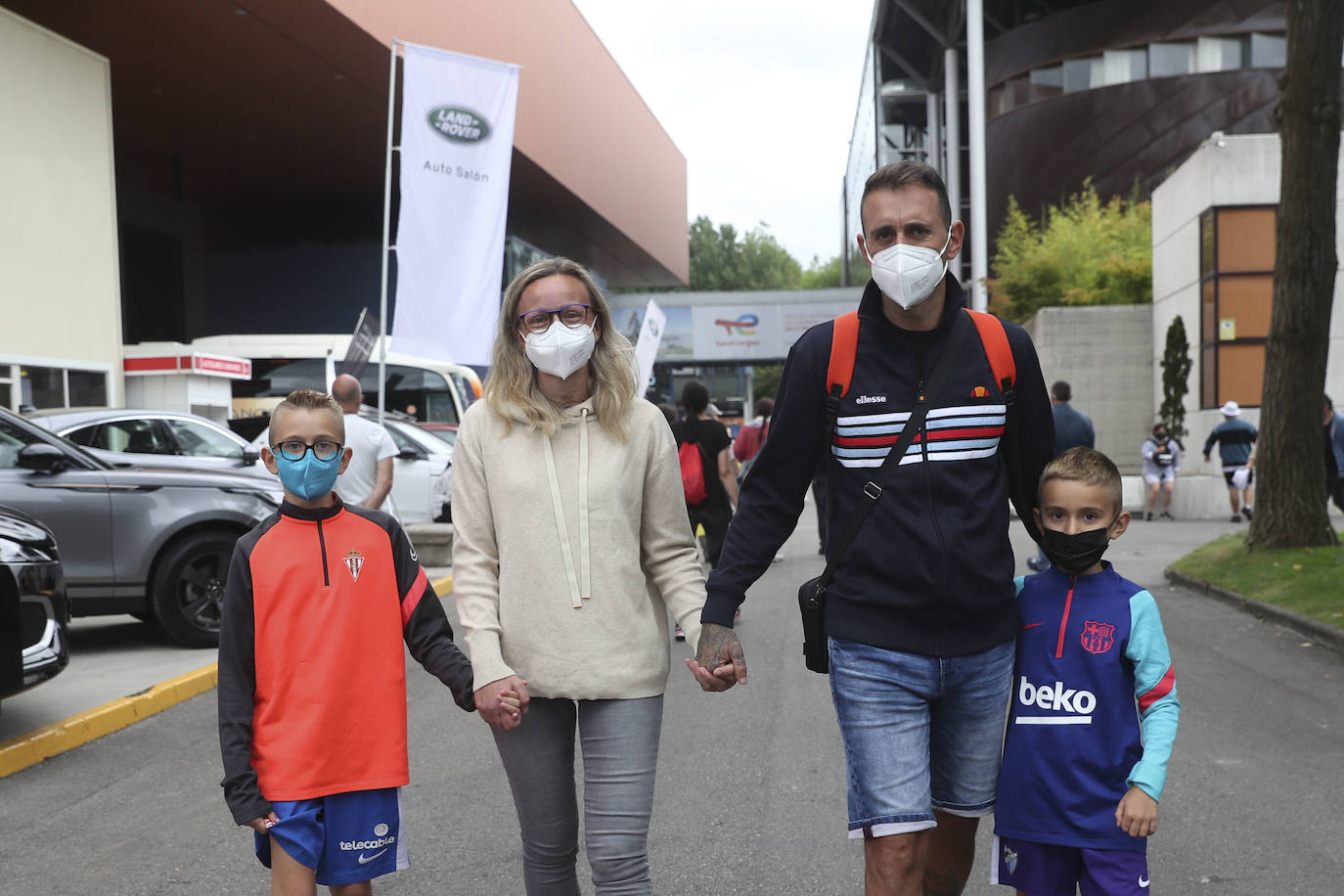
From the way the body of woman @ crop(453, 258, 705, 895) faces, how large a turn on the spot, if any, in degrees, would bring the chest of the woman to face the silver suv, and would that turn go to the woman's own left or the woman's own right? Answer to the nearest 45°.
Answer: approximately 135° to the woman's own right

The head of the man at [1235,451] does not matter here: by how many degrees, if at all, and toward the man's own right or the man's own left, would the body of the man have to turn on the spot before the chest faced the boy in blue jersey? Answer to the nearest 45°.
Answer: approximately 180°

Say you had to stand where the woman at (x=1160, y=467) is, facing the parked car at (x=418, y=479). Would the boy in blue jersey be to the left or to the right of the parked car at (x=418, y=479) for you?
left

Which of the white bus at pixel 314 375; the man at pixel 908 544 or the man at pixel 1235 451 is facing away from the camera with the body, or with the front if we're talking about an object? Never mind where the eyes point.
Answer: the man at pixel 1235 451

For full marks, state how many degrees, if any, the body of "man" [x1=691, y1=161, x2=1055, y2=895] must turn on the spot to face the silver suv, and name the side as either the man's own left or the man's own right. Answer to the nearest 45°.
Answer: approximately 135° to the man's own right

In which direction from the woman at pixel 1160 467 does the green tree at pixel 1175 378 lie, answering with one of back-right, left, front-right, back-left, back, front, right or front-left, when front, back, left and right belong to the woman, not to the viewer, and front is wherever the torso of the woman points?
back
